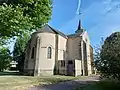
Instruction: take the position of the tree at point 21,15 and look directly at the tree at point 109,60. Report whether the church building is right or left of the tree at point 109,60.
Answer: left

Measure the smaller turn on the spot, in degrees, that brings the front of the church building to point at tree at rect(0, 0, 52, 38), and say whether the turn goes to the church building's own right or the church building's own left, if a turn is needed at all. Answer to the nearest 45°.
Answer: approximately 135° to the church building's own right

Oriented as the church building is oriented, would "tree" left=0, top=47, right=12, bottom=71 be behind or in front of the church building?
behind

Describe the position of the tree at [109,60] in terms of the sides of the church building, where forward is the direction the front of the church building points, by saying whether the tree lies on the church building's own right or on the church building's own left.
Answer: on the church building's own right

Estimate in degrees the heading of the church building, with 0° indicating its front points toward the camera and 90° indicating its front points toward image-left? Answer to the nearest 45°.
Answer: approximately 225°
